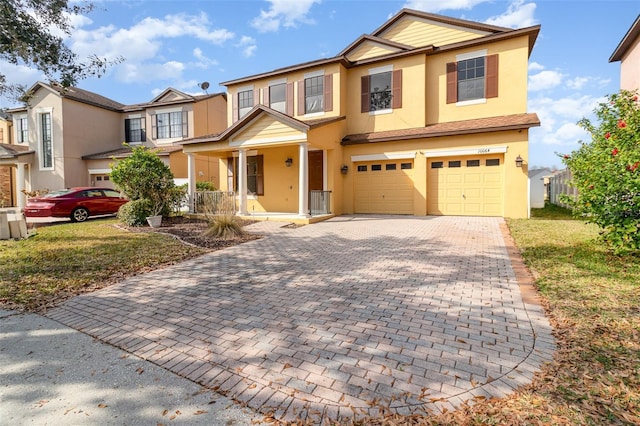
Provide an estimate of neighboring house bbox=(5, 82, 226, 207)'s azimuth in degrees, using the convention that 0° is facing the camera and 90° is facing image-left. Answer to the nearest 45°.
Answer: approximately 45°

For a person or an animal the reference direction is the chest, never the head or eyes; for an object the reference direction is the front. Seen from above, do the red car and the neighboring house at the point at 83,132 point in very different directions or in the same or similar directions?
very different directions

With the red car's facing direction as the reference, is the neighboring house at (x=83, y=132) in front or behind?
in front

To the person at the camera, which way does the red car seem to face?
facing away from the viewer and to the right of the viewer

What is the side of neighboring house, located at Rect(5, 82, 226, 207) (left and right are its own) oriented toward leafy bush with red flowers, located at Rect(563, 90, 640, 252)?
left

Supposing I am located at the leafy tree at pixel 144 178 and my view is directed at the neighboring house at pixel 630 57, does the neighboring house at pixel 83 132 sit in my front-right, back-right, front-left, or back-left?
back-left
